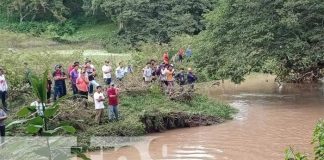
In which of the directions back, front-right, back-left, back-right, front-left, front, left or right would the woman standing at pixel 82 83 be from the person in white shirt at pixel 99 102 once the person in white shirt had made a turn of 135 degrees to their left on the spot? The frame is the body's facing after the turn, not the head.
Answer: front-left

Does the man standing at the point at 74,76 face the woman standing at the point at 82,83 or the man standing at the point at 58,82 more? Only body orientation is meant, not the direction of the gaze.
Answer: the woman standing

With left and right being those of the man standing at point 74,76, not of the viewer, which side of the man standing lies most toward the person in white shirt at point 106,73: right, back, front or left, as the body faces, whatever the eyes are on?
left

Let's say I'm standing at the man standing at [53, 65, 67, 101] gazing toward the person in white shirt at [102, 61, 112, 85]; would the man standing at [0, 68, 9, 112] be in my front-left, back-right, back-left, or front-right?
back-left

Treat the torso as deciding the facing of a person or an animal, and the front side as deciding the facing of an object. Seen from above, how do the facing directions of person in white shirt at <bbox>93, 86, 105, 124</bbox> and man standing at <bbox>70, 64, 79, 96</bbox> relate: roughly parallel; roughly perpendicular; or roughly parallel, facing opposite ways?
roughly parallel

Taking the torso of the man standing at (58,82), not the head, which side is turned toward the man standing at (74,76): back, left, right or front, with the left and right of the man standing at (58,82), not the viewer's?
left

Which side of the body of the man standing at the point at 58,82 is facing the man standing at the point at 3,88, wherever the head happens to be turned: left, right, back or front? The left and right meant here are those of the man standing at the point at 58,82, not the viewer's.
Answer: right

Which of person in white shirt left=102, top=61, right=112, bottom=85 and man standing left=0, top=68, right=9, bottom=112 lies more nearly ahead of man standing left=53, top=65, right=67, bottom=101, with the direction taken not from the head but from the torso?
the man standing

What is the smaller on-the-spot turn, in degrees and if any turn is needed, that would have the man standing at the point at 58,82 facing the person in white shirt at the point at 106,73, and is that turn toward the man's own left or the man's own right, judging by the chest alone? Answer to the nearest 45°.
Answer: approximately 135° to the man's own left
